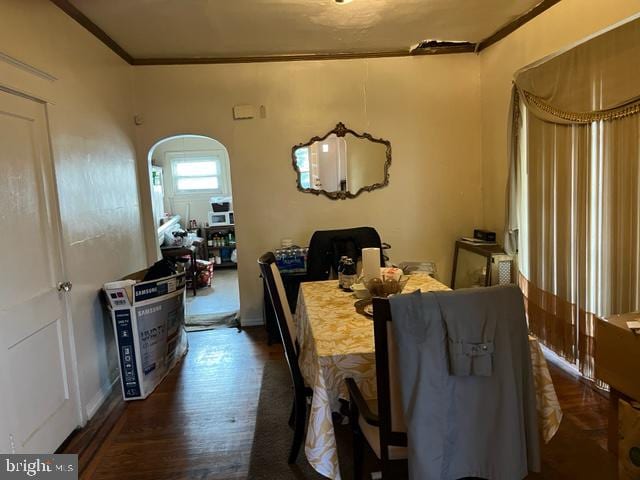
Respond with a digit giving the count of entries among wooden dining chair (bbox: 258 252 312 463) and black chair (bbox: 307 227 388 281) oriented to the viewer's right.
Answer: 1

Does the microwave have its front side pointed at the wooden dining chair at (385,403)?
yes

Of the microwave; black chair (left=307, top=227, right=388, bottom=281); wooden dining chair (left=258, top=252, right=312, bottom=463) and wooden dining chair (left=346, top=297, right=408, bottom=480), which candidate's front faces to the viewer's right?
wooden dining chair (left=258, top=252, right=312, bottom=463)

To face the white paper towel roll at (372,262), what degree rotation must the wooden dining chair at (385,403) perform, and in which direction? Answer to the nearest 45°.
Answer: approximately 45° to its right

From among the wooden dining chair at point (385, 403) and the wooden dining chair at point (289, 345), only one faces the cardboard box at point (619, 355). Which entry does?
the wooden dining chair at point (289, 345)

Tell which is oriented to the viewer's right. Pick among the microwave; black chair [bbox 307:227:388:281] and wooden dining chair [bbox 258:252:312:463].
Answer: the wooden dining chair

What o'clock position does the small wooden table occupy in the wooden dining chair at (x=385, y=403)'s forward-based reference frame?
The small wooden table is roughly at 2 o'clock from the wooden dining chair.

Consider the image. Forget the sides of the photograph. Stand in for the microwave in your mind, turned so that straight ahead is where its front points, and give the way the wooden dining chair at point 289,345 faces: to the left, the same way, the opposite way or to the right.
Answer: to the left

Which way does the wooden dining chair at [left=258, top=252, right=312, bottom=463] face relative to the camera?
to the viewer's right

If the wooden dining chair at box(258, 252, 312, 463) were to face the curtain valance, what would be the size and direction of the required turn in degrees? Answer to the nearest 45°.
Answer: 0° — it already faces it

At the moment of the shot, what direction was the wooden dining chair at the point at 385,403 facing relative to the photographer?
facing away from the viewer and to the left of the viewer
